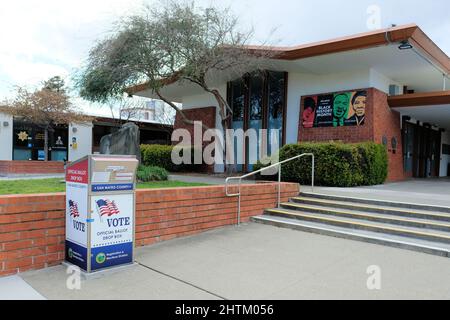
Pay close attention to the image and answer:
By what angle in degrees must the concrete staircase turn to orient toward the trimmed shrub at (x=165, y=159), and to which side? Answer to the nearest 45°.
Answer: approximately 90° to its right

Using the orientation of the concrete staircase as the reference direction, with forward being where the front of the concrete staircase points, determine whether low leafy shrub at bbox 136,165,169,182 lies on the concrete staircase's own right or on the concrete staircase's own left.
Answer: on the concrete staircase's own right

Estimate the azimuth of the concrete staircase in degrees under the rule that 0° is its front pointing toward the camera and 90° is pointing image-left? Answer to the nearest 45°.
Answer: approximately 45°

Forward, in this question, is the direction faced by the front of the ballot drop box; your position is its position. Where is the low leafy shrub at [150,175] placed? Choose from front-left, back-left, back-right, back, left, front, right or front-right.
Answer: back-left

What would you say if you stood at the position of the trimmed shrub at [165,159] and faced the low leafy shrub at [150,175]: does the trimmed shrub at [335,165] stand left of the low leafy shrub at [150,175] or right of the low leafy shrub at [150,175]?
left

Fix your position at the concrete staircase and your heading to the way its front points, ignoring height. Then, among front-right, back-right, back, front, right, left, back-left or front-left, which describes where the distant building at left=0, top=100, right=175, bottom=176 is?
right

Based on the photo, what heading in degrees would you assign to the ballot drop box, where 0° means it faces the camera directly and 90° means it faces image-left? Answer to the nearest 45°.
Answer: approximately 315°
